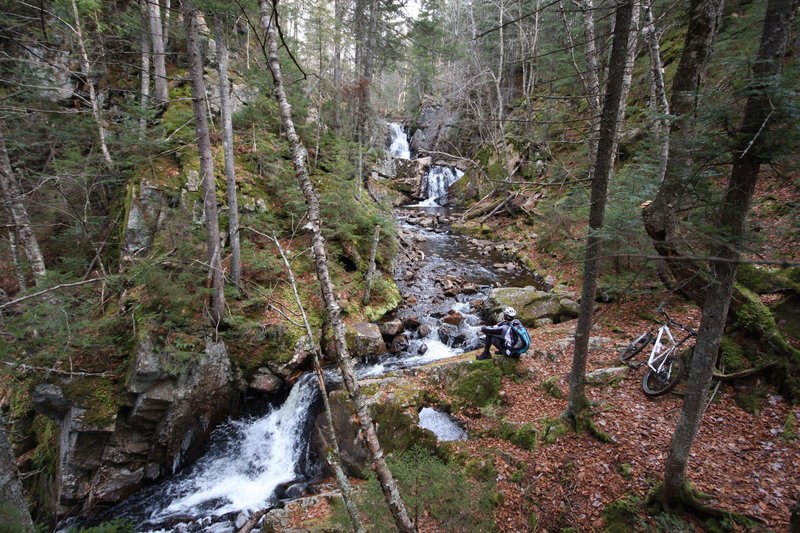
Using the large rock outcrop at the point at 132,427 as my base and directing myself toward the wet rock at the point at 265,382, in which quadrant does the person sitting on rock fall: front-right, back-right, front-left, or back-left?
front-right

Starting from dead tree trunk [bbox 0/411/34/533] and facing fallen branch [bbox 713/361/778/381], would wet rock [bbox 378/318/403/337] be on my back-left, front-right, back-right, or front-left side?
front-left

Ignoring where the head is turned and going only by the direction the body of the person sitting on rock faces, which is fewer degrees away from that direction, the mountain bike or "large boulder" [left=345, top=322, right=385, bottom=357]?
the large boulder

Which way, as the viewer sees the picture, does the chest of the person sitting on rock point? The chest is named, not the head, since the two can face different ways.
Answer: to the viewer's left

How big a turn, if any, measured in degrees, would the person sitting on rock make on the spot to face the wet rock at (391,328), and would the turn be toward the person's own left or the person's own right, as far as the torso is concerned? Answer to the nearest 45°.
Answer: approximately 45° to the person's own right

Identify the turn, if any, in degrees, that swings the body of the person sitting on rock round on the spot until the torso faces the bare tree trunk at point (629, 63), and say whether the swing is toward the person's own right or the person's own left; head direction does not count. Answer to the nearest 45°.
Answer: approximately 135° to the person's own right

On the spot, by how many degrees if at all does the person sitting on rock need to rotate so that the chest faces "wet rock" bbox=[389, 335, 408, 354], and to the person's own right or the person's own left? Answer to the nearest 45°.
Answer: approximately 45° to the person's own right

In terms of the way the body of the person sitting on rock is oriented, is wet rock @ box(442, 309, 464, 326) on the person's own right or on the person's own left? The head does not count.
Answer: on the person's own right

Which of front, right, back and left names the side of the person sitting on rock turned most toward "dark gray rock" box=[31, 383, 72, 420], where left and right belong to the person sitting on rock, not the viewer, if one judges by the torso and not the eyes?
front

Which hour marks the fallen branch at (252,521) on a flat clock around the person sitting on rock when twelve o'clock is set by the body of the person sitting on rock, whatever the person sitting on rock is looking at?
The fallen branch is roughly at 11 o'clock from the person sitting on rock.

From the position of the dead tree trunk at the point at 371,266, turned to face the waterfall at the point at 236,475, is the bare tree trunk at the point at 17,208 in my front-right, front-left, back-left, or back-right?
front-right
